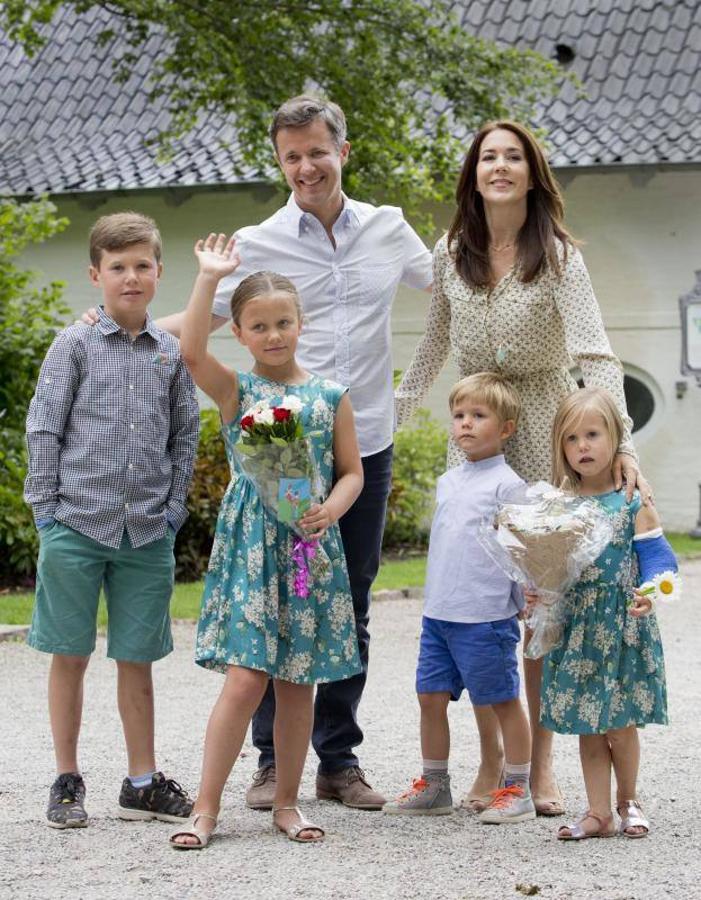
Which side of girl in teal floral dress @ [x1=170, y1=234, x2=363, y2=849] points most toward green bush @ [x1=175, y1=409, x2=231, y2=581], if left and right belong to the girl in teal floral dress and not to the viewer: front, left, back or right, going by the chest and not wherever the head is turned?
back

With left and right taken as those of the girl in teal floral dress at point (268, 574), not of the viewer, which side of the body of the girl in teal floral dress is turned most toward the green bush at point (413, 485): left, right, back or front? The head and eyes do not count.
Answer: back

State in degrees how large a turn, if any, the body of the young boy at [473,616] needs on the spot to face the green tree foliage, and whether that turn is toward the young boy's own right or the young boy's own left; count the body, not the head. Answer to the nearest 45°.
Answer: approximately 135° to the young boy's own right

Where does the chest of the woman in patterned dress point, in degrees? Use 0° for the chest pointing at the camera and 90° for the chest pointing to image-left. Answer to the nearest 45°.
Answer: approximately 0°

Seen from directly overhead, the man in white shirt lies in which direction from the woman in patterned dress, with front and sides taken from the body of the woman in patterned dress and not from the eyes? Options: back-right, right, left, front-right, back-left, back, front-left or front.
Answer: right
